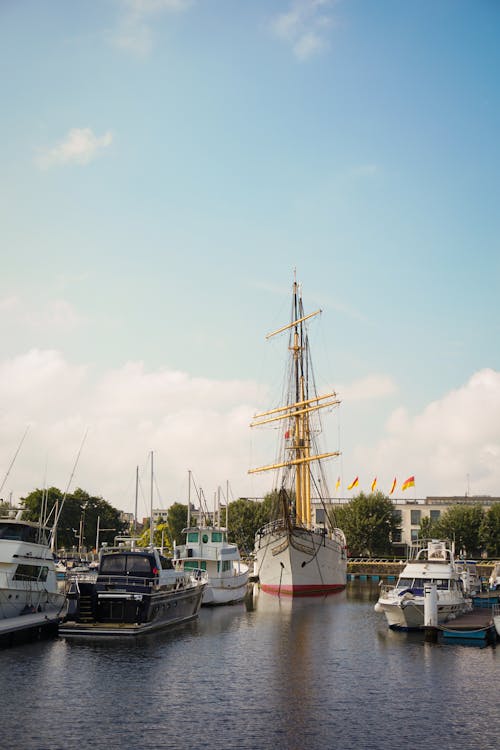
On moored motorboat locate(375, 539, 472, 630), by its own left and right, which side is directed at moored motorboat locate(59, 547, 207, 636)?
right

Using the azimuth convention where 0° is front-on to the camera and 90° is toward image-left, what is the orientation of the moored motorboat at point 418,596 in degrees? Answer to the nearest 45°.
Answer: approximately 45°

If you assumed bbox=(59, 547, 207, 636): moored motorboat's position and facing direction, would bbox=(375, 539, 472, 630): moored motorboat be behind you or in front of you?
in front

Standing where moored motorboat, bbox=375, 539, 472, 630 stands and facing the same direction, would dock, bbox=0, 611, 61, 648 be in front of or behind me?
in front

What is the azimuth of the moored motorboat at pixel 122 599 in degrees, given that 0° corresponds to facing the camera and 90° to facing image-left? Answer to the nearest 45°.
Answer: approximately 225°

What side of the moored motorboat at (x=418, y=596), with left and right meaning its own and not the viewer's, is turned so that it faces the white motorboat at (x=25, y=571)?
front

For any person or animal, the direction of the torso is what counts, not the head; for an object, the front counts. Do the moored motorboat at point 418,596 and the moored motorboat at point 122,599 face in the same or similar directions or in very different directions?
very different directions
